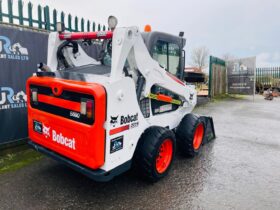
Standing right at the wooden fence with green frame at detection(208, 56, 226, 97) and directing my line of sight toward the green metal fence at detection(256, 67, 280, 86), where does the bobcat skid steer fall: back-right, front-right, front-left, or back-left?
back-right

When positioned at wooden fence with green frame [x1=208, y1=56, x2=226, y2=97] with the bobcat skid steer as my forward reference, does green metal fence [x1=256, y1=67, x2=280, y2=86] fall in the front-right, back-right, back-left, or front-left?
back-left

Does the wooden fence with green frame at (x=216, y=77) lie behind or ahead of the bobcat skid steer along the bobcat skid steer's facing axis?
ahead

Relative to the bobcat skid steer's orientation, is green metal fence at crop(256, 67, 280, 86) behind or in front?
in front

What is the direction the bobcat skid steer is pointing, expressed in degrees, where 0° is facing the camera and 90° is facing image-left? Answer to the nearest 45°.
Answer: approximately 225°
